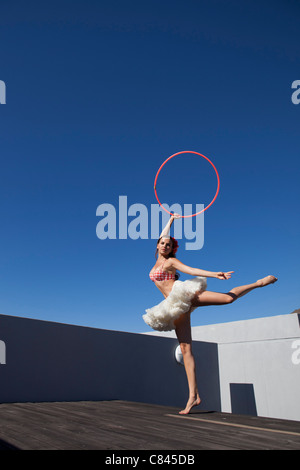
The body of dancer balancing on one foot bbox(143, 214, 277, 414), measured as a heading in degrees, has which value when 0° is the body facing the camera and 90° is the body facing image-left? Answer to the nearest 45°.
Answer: approximately 45°
